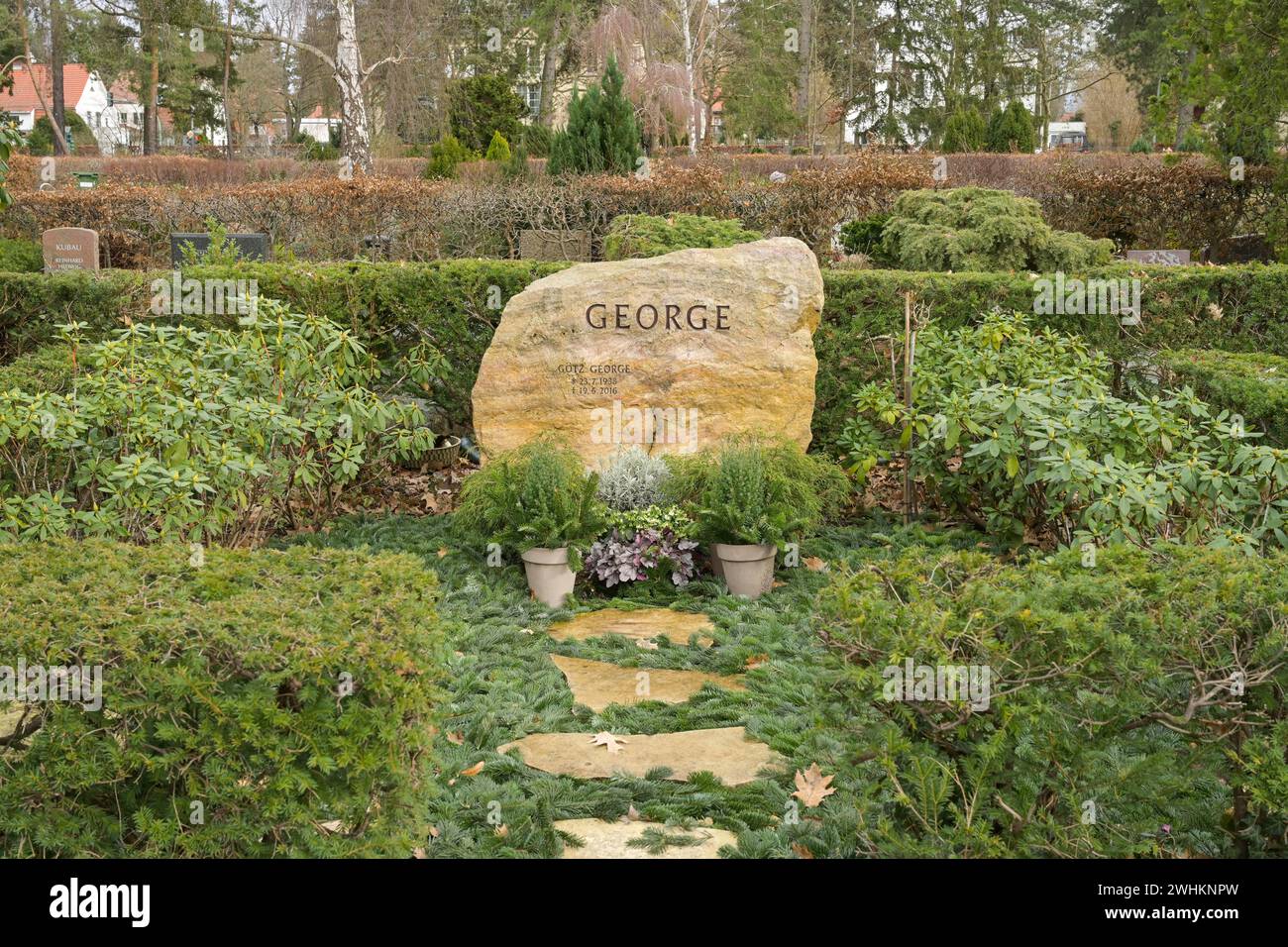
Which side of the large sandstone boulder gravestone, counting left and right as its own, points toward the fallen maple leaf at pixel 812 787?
front

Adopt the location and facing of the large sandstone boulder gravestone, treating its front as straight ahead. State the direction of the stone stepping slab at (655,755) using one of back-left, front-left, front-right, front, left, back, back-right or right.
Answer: front

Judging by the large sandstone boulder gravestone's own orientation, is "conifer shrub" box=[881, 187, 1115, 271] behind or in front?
behind

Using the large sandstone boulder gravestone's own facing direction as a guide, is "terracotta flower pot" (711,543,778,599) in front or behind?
in front

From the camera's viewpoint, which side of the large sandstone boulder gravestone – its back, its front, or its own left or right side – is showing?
front

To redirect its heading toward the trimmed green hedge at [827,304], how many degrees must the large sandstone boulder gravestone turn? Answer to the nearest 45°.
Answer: approximately 135° to its left

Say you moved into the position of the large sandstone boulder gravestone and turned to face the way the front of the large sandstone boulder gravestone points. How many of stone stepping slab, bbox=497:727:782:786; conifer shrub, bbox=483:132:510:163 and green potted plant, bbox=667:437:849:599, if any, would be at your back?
1

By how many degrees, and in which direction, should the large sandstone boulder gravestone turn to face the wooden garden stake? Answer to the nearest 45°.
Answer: approximately 90° to its left

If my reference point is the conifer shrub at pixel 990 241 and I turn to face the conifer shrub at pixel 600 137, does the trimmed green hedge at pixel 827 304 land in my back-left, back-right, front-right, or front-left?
back-left

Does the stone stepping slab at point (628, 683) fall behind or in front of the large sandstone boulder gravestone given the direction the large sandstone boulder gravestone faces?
in front

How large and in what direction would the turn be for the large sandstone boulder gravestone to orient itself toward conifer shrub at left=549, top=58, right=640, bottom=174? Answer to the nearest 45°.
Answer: approximately 180°
